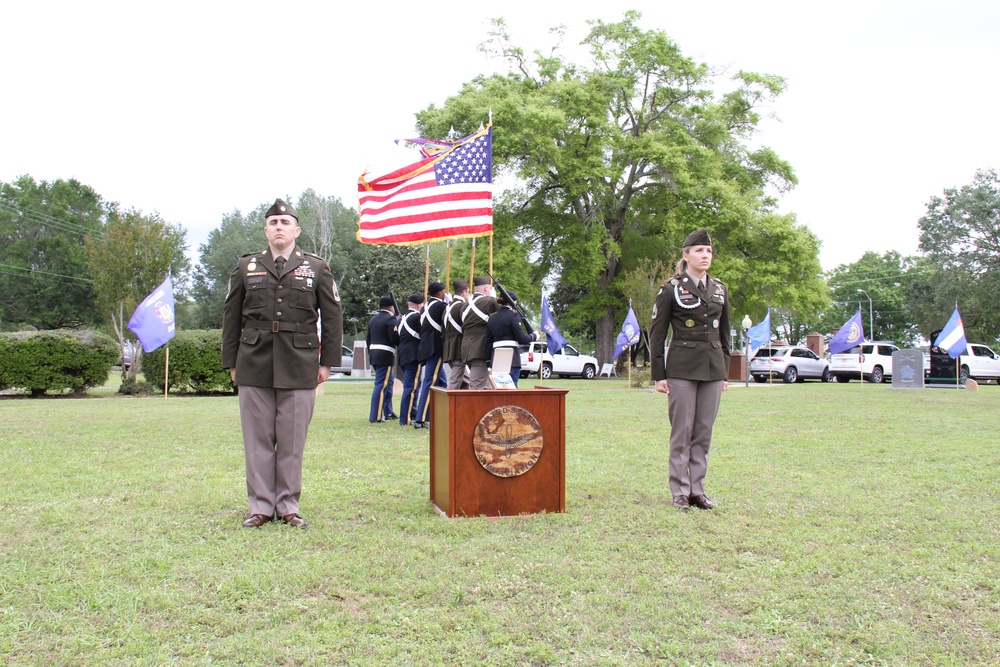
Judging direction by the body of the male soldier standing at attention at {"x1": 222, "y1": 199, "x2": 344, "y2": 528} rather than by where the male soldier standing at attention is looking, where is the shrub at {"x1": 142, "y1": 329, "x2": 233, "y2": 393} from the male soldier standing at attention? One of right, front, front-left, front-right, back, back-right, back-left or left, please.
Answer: back

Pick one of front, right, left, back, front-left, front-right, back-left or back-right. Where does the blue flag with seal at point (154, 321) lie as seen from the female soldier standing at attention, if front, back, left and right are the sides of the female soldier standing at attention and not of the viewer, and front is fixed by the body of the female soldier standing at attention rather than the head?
back

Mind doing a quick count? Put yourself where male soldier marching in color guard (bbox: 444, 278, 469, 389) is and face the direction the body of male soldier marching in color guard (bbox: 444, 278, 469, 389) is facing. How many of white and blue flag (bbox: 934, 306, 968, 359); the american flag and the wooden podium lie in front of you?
1

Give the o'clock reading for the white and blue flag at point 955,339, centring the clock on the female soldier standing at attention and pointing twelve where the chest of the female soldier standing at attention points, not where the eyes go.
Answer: The white and blue flag is roughly at 8 o'clock from the female soldier standing at attention.
